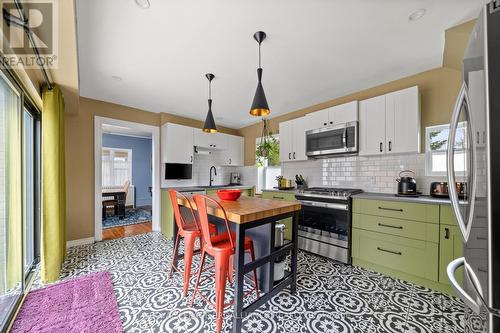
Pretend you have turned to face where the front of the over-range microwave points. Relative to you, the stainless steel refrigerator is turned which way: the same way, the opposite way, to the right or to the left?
to the right

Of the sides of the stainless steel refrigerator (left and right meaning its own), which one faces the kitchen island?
front

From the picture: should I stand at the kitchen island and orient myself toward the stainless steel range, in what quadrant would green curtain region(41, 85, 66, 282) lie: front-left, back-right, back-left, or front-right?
back-left

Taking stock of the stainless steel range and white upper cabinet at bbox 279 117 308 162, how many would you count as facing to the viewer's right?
0

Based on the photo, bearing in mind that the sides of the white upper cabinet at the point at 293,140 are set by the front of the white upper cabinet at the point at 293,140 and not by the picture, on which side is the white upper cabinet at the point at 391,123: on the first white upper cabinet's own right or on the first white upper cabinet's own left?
on the first white upper cabinet's own left

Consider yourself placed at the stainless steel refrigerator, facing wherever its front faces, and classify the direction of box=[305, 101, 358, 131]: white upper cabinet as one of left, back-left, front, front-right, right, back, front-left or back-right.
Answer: front-right

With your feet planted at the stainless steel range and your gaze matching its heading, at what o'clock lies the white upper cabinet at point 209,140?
The white upper cabinet is roughly at 2 o'clock from the stainless steel range.

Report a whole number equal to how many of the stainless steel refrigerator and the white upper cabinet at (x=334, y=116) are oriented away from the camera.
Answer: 0

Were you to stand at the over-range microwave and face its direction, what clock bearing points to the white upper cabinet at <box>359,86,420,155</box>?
The white upper cabinet is roughly at 8 o'clock from the over-range microwave.

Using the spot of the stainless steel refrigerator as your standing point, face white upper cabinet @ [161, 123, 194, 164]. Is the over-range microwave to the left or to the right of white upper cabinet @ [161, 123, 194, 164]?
right

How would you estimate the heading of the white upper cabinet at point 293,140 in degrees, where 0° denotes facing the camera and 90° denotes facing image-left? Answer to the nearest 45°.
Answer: approximately 45°

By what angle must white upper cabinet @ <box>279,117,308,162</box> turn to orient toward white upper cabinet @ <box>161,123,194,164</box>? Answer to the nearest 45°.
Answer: approximately 45° to its right

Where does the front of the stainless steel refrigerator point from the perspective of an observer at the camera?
facing to the left of the viewer

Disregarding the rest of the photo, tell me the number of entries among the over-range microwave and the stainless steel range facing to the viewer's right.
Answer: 0

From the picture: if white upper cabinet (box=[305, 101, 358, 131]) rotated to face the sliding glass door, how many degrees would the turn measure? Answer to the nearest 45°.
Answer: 0° — it already faces it

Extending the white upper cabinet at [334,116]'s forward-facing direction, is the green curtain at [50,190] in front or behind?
in front

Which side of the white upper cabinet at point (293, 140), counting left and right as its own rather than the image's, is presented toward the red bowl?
front
